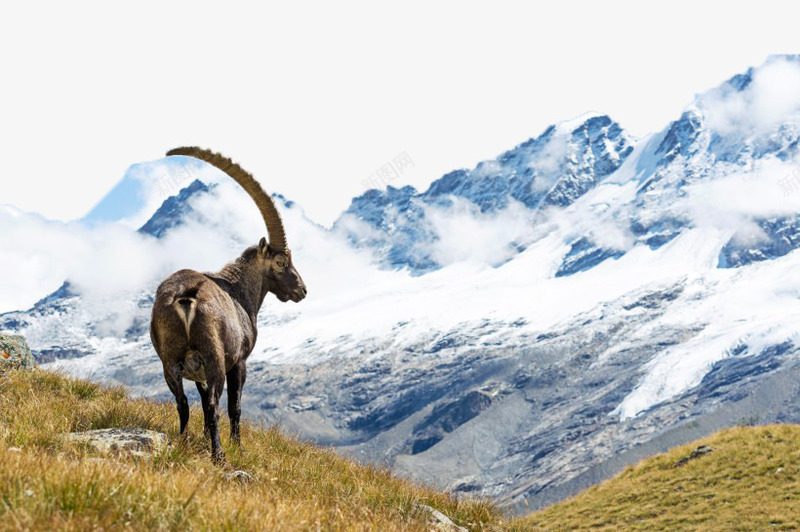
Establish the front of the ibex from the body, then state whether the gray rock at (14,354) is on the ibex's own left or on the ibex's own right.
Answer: on the ibex's own left

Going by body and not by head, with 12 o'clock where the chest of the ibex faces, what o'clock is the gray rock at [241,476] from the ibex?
The gray rock is roughly at 5 o'clock from the ibex.

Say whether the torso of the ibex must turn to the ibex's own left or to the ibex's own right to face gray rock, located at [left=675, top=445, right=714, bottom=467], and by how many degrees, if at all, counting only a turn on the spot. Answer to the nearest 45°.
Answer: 0° — it already faces it

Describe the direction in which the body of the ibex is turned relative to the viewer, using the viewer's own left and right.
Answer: facing away from the viewer and to the right of the viewer
